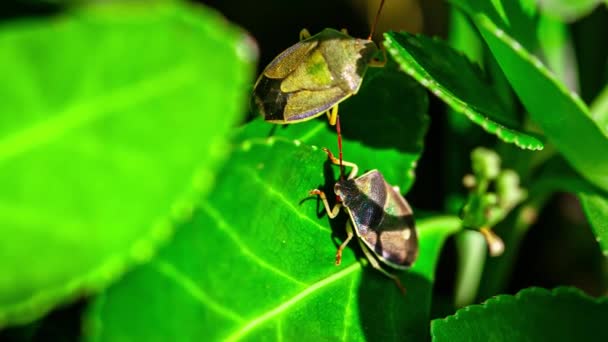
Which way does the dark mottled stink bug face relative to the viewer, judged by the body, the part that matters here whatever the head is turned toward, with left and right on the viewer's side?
facing away from the viewer and to the left of the viewer

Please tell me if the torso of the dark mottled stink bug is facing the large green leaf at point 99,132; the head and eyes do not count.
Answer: no

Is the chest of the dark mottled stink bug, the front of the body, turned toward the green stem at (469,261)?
no

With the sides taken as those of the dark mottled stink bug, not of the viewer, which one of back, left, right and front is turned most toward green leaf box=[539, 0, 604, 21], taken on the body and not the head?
right
